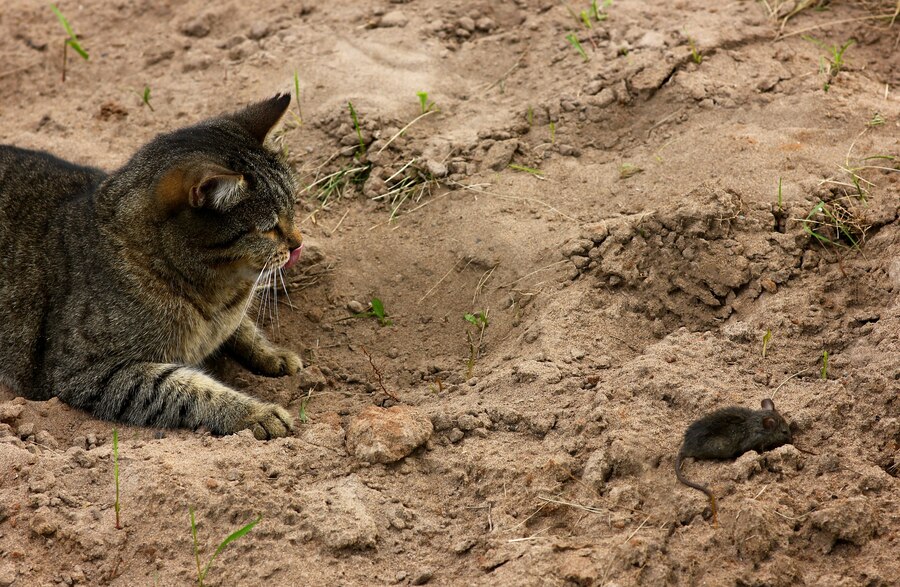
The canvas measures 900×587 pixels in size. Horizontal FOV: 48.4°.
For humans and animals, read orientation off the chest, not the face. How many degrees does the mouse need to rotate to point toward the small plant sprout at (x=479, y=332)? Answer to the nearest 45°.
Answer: approximately 135° to its left

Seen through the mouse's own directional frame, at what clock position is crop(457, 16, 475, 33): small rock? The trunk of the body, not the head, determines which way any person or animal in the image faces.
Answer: The small rock is roughly at 8 o'clock from the mouse.

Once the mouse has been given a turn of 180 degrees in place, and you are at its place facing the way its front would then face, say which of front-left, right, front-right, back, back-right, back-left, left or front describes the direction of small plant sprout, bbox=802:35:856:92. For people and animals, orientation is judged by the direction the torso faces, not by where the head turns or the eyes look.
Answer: right

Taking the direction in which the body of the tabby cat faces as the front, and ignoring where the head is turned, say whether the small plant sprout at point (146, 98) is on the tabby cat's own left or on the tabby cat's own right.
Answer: on the tabby cat's own left

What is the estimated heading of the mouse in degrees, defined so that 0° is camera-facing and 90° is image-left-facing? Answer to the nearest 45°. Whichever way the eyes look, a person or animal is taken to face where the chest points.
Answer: approximately 270°

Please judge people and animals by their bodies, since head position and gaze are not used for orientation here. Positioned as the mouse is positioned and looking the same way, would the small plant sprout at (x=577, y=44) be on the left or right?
on its left

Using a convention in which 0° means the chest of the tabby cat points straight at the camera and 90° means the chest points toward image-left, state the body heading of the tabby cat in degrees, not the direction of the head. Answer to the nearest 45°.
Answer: approximately 270°

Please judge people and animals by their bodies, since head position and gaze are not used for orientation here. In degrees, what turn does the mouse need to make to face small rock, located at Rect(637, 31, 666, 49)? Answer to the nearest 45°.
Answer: approximately 90° to its left

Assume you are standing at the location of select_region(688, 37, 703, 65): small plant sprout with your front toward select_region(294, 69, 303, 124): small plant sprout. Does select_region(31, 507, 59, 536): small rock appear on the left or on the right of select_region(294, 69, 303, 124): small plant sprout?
left

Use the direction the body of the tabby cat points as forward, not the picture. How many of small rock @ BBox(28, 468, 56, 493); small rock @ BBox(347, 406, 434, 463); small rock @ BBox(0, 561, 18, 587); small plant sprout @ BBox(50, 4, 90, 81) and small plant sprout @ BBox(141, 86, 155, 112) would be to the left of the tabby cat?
2

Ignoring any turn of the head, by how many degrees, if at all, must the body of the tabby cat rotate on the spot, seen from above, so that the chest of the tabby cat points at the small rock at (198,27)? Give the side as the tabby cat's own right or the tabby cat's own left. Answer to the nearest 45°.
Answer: approximately 90° to the tabby cat's own left

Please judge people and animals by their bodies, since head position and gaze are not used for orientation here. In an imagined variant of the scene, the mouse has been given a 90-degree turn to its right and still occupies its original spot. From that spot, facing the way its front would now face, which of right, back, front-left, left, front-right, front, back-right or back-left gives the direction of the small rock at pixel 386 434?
right

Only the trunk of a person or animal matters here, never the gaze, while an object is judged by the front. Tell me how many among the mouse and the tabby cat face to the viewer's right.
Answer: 2
